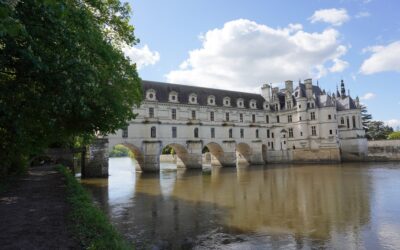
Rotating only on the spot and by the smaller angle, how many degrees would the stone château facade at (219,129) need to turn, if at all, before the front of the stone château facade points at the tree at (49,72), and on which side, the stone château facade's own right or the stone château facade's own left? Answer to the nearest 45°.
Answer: approximately 45° to the stone château facade's own right
